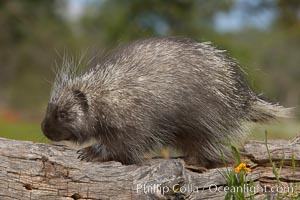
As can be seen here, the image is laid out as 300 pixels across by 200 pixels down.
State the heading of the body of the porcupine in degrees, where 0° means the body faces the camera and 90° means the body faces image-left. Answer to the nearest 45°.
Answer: approximately 90°
